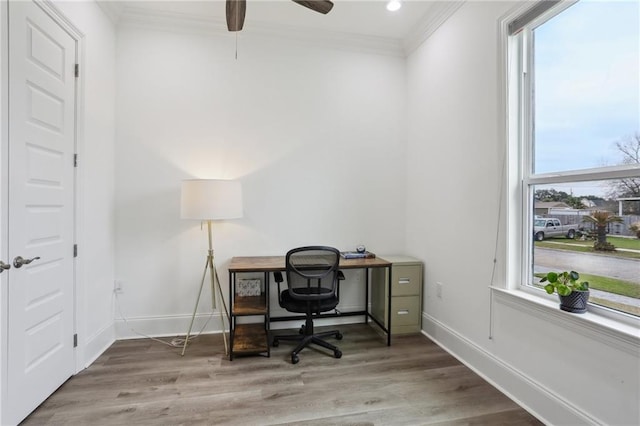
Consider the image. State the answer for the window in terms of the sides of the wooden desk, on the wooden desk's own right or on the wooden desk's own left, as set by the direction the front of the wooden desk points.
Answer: on the wooden desk's own left

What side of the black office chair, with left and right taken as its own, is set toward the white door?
left

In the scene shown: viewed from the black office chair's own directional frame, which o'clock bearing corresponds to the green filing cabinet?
The green filing cabinet is roughly at 2 o'clock from the black office chair.

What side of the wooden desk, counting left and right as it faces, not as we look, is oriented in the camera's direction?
front

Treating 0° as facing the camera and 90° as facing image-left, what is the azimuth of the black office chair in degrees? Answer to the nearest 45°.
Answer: approximately 180°

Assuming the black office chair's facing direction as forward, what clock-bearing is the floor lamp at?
The floor lamp is roughly at 9 o'clock from the black office chair.

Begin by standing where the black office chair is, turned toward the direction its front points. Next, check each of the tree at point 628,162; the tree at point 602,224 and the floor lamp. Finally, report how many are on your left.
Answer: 1

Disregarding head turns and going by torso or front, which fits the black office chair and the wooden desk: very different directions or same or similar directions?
very different directions
